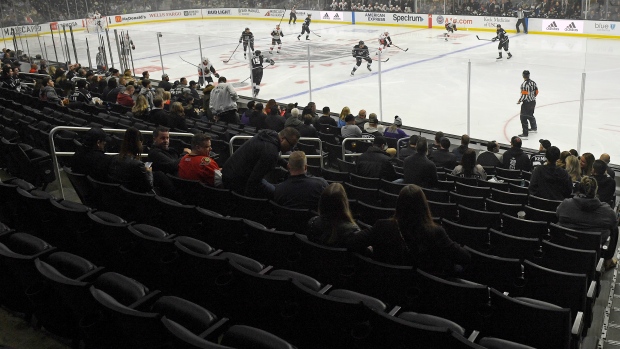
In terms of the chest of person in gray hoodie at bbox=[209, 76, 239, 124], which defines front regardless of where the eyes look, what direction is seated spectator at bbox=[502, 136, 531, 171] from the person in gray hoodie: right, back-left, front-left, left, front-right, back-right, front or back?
right

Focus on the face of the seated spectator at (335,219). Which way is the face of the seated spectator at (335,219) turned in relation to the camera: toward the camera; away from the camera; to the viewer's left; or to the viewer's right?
away from the camera

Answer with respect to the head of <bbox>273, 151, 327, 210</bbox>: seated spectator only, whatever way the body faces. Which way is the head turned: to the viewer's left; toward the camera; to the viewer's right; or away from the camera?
away from the camera

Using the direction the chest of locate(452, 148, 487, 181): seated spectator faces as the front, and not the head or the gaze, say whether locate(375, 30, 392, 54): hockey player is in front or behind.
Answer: in front

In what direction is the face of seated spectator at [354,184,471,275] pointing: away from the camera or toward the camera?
away from the camera

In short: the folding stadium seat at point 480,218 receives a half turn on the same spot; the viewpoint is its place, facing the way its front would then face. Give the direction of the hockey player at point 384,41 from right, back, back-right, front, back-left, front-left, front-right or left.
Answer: back-right

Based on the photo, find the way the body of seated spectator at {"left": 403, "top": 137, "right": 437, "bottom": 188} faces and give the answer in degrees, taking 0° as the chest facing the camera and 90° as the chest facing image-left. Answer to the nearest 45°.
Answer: approximately 180°

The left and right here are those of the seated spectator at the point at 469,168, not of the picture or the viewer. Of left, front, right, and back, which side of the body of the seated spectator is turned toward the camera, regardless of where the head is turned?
back

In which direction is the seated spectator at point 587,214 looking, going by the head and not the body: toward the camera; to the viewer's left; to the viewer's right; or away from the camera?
away from the camera

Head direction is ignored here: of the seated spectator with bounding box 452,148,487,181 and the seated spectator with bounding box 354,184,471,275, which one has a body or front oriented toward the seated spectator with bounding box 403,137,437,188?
the seated spectator with bounding box 354,184,471,275

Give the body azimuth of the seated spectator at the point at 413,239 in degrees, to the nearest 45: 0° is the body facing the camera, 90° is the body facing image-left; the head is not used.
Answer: approximately 180°

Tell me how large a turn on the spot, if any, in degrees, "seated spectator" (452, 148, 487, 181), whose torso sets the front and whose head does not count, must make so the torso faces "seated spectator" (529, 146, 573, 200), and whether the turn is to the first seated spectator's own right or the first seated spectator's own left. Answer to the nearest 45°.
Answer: approximately 135° to the first seated spectator's own right

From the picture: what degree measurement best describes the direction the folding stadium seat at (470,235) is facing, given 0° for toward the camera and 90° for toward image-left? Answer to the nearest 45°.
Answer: approximately 225°
